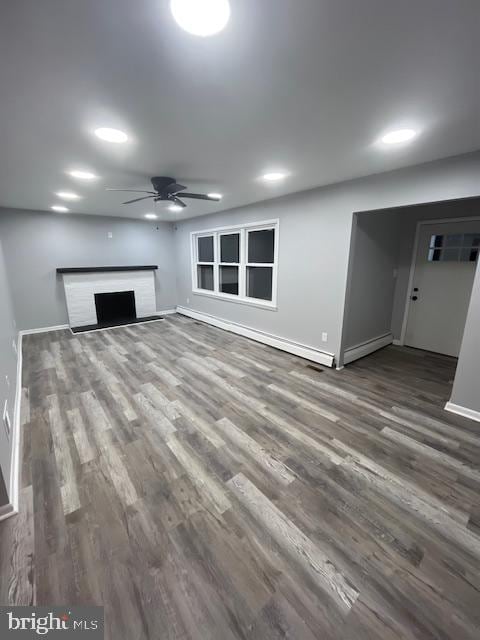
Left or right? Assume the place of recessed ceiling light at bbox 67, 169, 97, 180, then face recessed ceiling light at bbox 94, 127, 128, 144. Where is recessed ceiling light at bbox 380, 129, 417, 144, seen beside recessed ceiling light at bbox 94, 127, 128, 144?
left

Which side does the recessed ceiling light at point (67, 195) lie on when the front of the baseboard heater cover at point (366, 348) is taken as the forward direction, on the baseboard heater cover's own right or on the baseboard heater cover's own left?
on the baseboard heater cover's own right

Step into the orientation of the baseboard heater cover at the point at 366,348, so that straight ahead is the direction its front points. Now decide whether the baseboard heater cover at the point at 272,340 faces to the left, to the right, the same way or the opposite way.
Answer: to the right

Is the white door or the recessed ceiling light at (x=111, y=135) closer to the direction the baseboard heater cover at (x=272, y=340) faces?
the recessed ceiling light

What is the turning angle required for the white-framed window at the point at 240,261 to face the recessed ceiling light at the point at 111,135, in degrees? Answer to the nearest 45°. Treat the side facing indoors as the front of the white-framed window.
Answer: approximately 45° to its left

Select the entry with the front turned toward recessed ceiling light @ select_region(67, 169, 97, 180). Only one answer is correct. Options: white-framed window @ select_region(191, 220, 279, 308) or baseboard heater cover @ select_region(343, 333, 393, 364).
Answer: the white-framed window

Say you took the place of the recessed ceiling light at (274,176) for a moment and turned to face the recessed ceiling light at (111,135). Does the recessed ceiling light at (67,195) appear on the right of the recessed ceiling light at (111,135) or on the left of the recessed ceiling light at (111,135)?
right

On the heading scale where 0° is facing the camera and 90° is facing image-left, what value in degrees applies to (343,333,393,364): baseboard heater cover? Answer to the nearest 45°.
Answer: approximately 315°

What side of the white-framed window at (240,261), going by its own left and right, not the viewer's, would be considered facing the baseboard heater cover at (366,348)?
left

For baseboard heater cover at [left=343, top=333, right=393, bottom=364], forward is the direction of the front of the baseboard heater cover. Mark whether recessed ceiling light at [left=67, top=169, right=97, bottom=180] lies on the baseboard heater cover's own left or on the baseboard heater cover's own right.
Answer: on the baseboard heater cover's own right

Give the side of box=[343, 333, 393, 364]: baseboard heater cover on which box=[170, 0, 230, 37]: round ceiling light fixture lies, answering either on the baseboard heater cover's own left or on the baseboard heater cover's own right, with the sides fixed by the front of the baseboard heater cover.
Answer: on the baseboard heater cover's own right

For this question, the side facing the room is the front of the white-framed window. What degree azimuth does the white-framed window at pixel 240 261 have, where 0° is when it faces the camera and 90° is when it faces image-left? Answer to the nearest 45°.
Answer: approximately 45°
